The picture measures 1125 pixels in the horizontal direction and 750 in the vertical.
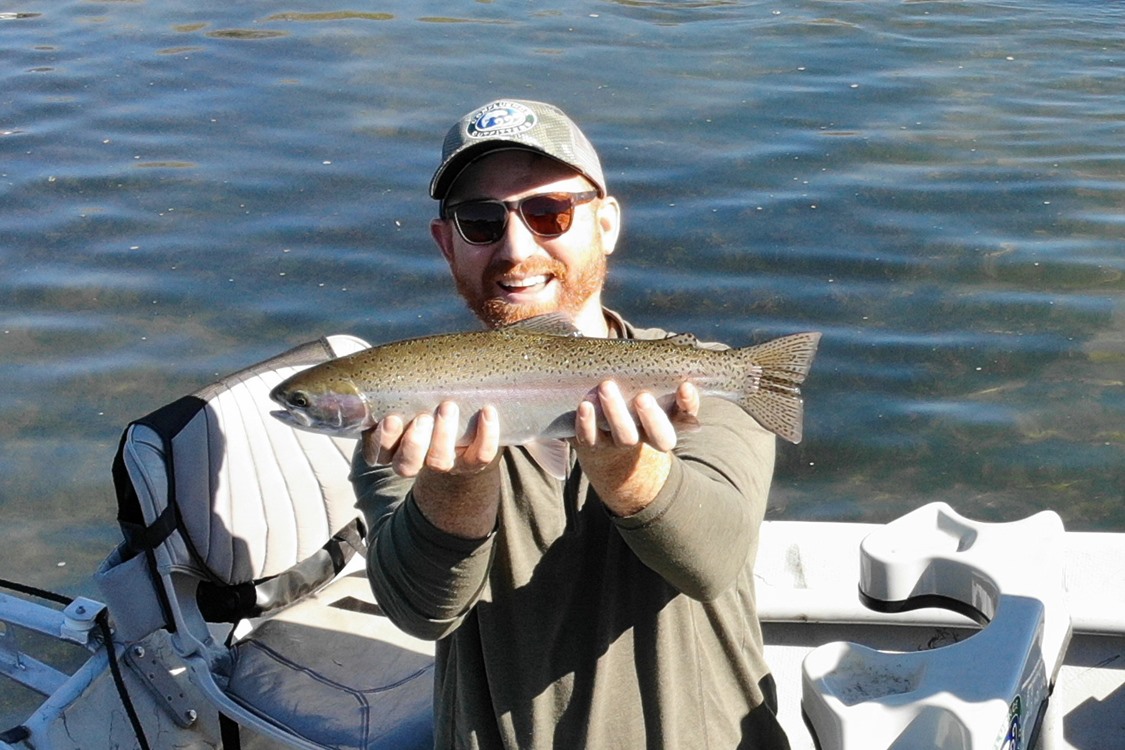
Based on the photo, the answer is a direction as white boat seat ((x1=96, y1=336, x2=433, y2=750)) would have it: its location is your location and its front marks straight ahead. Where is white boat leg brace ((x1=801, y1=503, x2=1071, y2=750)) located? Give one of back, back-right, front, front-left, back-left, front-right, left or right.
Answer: front

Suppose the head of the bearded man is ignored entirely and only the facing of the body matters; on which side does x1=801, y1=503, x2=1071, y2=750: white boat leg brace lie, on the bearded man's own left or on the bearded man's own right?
on the bearded man's own left

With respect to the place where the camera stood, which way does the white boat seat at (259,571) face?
facing the viewer and to the right of the viewer

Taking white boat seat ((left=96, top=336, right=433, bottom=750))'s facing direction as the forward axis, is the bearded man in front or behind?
in front

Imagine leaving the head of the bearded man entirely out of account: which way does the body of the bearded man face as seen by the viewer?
toward the camera

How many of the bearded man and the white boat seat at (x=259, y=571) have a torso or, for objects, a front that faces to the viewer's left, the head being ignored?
0
